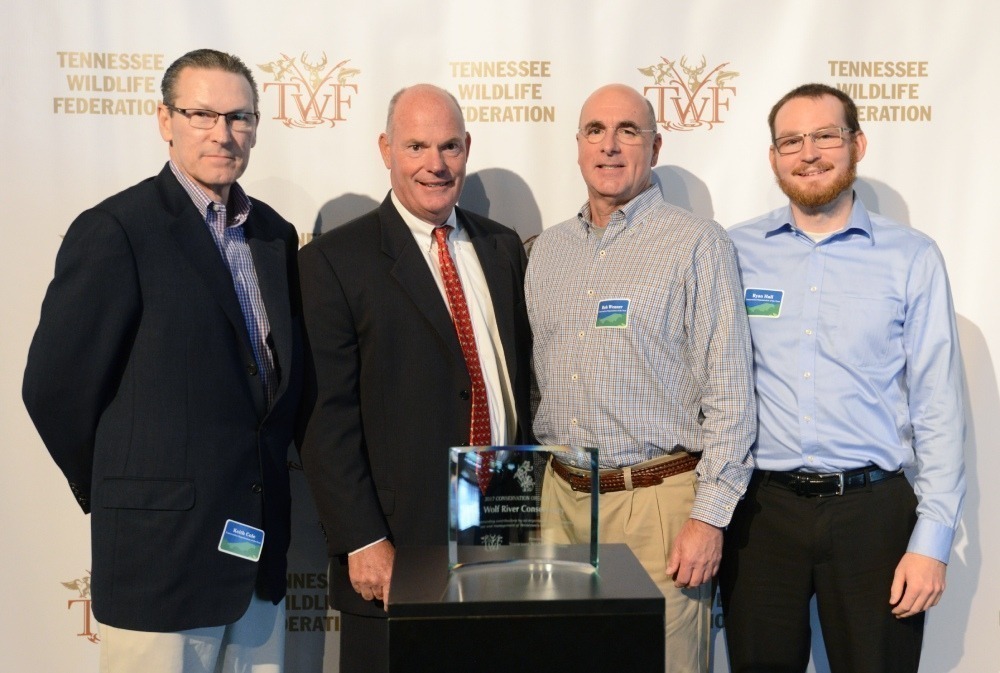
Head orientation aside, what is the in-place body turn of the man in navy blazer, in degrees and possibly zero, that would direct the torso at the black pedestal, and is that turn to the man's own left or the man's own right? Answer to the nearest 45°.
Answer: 0° — they already face it

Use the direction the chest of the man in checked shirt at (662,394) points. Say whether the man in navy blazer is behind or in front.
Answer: in front

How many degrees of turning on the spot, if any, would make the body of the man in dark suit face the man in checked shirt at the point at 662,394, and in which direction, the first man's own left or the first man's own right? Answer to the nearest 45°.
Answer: approximately 45° to the first man's own left

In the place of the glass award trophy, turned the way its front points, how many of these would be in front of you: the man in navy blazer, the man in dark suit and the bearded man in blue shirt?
0

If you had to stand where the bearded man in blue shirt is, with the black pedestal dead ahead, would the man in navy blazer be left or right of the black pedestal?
right

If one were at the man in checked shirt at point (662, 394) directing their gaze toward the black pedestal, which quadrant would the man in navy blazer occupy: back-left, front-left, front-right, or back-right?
front-right

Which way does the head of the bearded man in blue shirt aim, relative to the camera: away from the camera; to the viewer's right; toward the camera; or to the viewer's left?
toward the camera

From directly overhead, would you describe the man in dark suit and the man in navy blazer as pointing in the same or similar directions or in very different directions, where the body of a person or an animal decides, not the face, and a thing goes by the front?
same or similar directions

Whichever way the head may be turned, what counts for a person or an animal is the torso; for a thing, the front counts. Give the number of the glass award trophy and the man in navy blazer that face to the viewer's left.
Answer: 0

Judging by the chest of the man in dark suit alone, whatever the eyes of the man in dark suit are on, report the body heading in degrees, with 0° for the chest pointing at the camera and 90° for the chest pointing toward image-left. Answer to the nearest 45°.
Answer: approximately 315°

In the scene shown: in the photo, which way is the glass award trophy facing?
toward the camera

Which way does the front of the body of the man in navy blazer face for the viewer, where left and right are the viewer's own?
facing the viewer and to the right of the viewer

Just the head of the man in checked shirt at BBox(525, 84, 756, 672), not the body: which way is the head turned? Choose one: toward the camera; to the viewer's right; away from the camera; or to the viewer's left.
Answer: toward the camera

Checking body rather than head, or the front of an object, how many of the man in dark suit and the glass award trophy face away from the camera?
0

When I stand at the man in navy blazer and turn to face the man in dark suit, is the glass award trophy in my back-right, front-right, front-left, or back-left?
front-right
